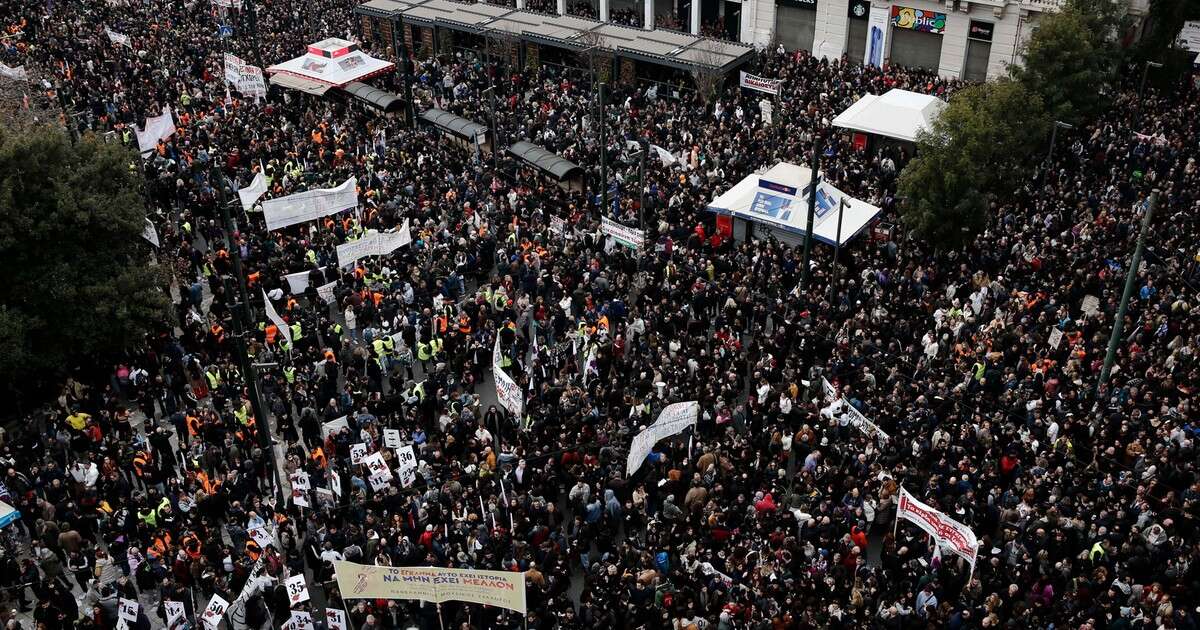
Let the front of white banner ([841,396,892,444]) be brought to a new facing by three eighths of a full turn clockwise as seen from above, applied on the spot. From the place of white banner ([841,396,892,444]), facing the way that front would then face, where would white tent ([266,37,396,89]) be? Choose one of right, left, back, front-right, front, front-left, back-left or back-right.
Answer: front-left

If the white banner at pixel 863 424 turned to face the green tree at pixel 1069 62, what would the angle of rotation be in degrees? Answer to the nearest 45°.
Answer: approximately 135° to its right

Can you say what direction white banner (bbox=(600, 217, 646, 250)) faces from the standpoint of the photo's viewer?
facing the viewer and to the left of the viewer

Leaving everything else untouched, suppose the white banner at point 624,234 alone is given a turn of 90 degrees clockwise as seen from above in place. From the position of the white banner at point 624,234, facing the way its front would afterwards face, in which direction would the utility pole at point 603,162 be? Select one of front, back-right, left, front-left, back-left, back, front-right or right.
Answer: front-right

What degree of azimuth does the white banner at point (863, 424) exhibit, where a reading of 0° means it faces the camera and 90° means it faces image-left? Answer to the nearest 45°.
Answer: approximately 45°

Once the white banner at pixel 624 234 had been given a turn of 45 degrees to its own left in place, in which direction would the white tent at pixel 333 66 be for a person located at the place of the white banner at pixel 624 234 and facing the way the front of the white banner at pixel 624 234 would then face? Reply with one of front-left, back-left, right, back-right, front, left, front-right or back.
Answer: back-right

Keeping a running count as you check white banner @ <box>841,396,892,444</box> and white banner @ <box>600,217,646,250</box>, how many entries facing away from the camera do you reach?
0

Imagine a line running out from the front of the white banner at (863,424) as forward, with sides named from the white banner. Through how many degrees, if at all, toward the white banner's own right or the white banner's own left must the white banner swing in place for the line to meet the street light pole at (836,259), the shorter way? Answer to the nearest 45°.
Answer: approximately 135° to the white banner's own right

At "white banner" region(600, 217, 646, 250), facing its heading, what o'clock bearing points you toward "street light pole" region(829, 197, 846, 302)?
The street light pole is roughly at 8 o'clock from the white banner.
